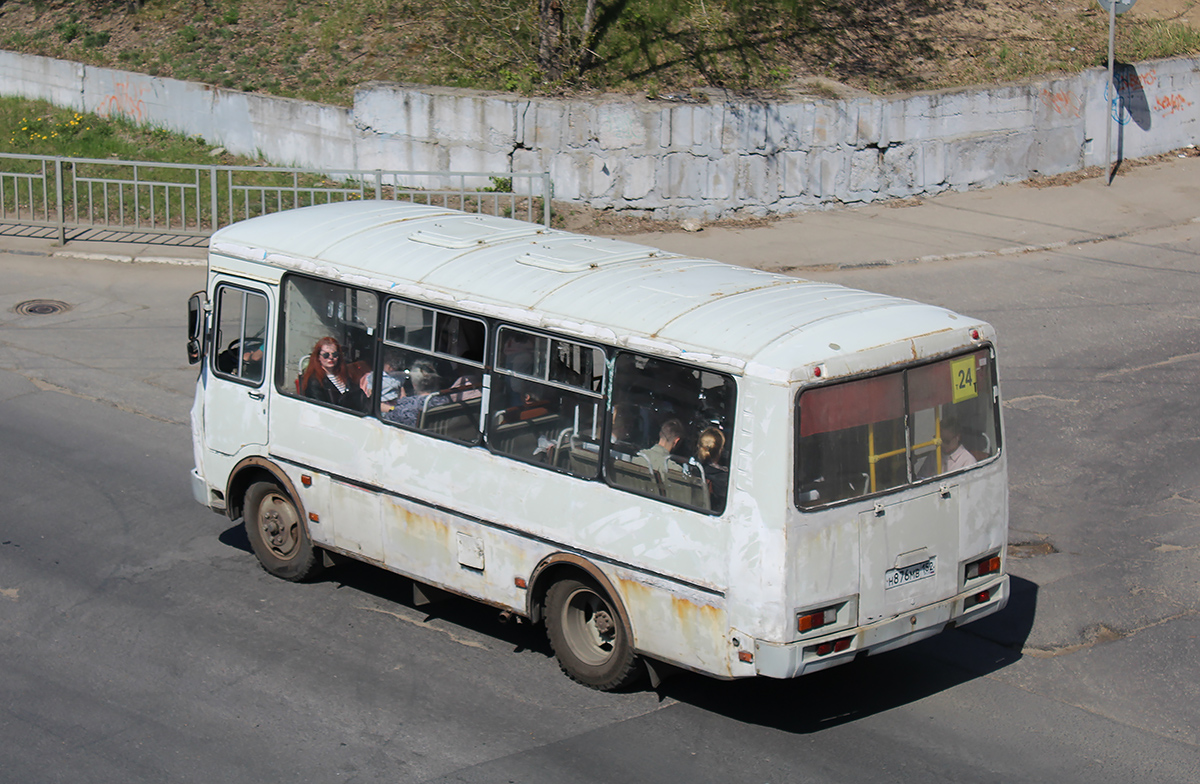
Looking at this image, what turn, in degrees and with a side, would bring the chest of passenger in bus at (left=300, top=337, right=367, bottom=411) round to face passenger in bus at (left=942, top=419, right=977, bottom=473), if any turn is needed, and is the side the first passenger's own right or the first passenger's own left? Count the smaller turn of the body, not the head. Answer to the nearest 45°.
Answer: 0° — they already face them

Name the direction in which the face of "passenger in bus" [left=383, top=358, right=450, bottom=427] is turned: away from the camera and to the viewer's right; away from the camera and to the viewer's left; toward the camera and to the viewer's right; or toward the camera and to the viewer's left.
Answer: away from the camera and to the viewer's left

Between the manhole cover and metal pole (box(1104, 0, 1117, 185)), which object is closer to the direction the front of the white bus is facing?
the manhole cover

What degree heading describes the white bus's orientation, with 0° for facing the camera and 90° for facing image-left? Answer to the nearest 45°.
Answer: approximately 135°

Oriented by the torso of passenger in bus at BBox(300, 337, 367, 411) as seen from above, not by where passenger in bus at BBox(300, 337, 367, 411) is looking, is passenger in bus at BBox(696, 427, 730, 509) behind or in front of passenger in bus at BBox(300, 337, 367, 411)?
in front

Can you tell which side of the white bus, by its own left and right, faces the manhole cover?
front

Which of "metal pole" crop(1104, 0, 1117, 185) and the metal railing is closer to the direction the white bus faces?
the metal railing
